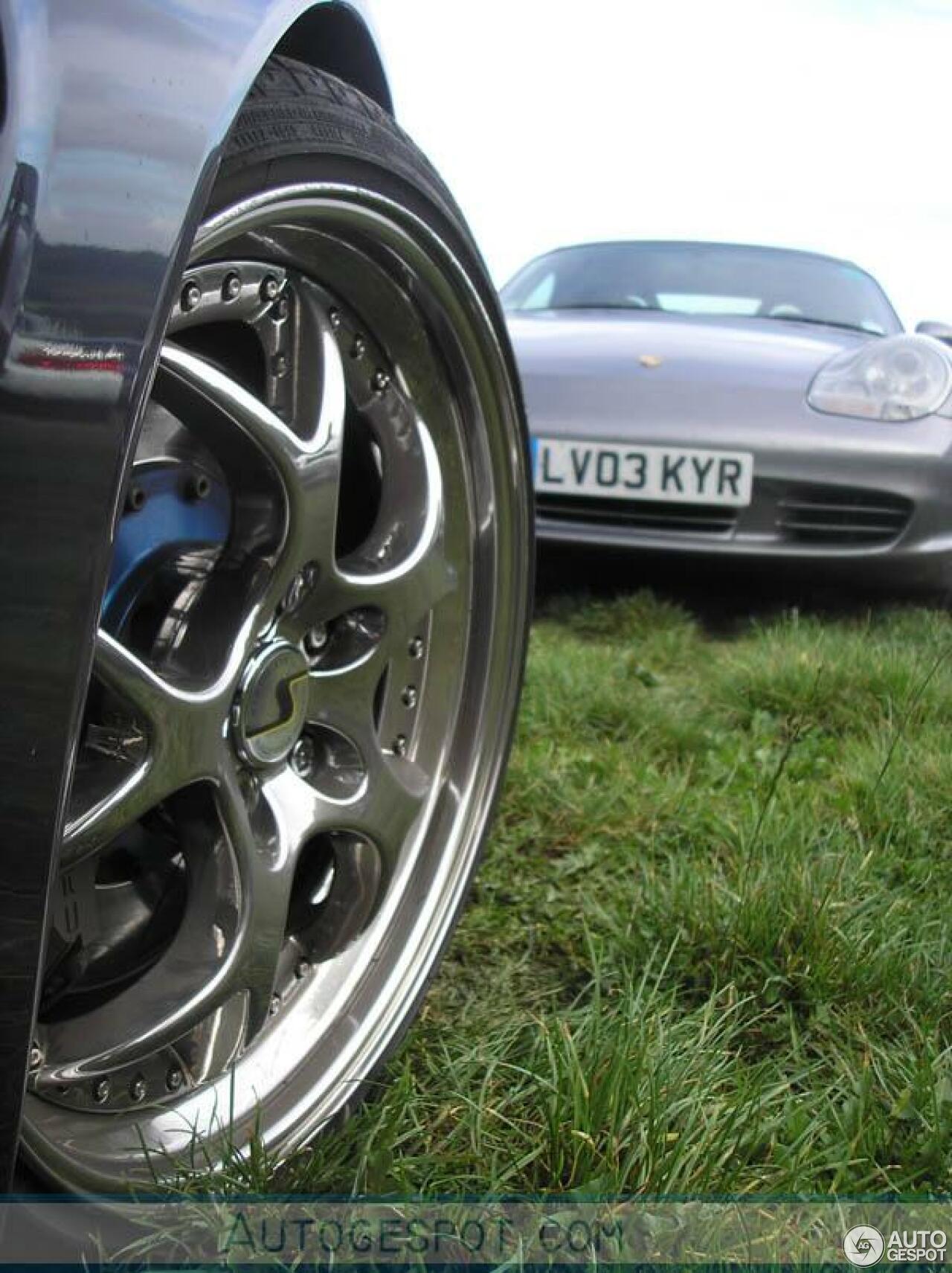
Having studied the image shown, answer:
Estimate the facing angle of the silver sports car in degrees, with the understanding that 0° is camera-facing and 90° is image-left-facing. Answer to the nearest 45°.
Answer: approximately 0°

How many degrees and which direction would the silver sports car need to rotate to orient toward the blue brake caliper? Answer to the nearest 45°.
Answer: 0° — it already faces it
